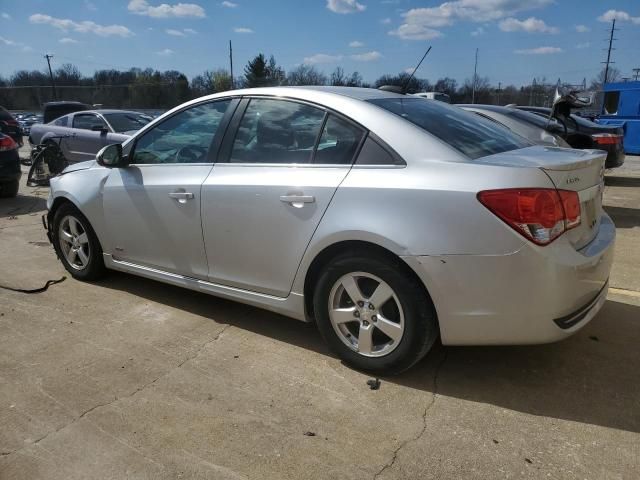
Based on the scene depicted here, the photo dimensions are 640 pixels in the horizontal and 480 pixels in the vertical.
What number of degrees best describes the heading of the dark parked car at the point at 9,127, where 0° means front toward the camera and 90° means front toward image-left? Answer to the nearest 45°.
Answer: approximately 135°

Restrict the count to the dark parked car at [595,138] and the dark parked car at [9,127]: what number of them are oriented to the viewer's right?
0

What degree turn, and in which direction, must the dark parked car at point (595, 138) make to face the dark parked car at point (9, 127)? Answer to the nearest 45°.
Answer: approximately 45° to its left

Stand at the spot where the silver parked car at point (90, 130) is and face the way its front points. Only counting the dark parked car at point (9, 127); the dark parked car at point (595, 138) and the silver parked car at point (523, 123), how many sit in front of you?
2

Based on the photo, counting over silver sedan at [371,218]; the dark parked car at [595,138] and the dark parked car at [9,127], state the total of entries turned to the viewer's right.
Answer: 0

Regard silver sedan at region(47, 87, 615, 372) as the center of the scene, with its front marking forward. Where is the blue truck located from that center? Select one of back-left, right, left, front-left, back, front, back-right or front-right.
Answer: right

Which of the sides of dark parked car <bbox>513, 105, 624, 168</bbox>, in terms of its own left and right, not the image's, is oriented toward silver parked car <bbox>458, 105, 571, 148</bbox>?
left

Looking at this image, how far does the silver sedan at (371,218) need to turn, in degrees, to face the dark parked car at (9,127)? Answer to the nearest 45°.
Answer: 0° — it already faces it

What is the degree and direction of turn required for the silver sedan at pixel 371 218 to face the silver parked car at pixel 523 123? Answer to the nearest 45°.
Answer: approximately 90° to its right

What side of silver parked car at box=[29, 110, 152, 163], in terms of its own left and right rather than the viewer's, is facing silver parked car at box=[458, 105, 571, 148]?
front

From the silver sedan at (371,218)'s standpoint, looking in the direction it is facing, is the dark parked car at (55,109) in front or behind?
in front

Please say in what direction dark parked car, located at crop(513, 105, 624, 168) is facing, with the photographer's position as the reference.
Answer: facing away from the viewer and to the left of the viewer

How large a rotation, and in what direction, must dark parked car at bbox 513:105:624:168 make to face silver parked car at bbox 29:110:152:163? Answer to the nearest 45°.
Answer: approximately 45° to its left
